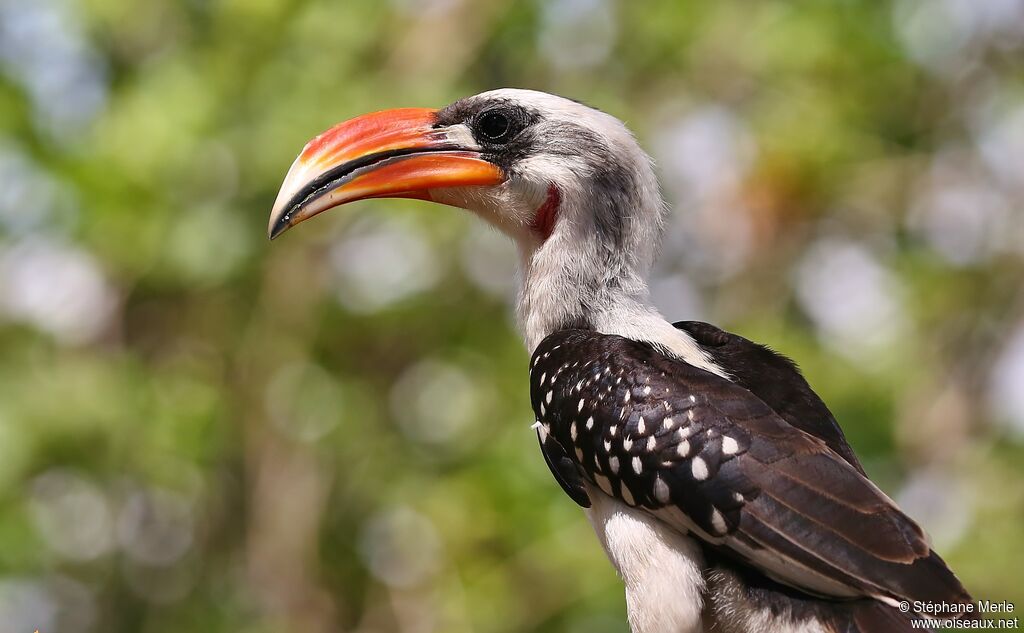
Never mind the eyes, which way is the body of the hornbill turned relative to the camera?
to the viewer's left
